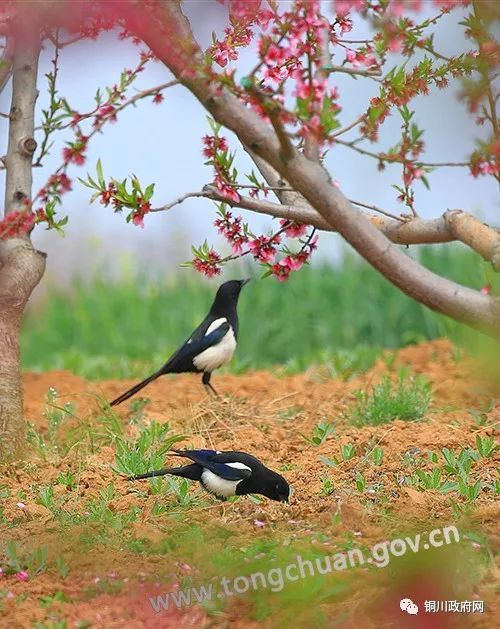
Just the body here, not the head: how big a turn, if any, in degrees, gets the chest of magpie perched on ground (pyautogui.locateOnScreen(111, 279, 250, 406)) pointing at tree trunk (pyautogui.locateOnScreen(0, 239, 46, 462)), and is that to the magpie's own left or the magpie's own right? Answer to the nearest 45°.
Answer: approximately 135° to the magpie's own right

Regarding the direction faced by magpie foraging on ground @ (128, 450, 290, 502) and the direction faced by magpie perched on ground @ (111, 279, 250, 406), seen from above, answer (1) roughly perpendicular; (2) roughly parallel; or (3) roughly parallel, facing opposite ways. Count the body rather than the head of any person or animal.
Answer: roughly parallel

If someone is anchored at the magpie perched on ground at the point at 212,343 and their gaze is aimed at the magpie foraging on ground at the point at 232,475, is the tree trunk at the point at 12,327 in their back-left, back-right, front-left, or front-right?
front-right

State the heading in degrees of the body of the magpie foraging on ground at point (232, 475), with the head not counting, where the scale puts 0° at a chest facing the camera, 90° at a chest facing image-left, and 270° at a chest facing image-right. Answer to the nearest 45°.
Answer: approximately 270°

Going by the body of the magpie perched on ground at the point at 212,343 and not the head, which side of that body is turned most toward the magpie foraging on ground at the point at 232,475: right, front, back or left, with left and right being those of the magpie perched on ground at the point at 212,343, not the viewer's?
right

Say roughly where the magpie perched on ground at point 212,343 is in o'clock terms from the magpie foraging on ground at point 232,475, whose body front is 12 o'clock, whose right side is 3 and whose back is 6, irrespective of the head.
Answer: the magpie perched on ground at point 212,343 is roughly at 9 o'clock from the magpie foraging on ground at point 232,475.

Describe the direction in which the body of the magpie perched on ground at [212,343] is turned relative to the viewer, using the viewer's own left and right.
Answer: facing to the right of the viewer

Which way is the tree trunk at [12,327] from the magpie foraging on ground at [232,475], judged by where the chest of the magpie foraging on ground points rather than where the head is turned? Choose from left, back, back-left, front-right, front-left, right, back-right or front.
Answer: back-left

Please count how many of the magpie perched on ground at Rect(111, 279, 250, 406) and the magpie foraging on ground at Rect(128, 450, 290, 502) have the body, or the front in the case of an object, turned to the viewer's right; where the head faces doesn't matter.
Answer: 2

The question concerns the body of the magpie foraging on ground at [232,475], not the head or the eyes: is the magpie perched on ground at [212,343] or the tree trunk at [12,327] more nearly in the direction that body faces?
the magpie perched on ground
